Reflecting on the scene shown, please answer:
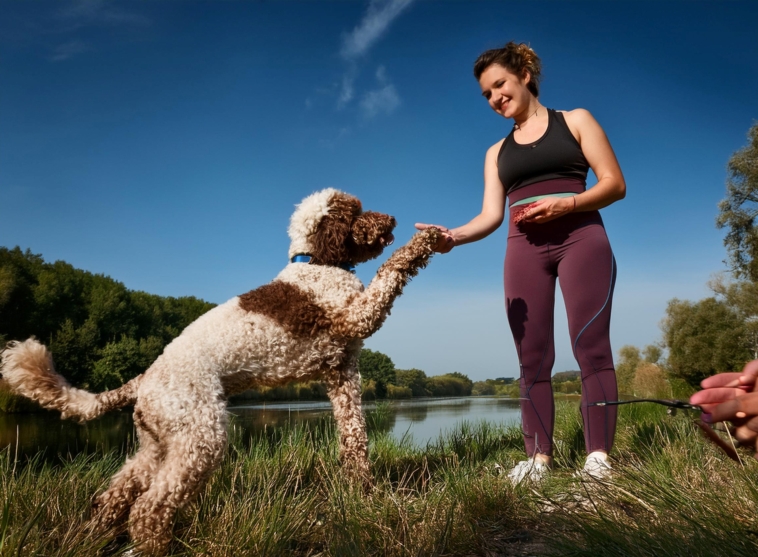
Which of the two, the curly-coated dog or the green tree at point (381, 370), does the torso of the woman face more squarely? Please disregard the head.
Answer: the curly-coated dog

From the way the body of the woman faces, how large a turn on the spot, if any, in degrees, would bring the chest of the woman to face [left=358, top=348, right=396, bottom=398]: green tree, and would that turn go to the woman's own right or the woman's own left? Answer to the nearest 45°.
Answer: approximately 135° to the woman's own right

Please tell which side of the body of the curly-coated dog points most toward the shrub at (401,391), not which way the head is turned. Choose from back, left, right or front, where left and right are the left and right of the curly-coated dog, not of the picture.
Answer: left

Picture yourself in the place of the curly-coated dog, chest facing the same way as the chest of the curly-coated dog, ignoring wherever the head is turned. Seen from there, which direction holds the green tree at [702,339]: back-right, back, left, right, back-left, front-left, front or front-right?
front-left

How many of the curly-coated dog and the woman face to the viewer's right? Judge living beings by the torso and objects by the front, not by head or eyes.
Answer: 1

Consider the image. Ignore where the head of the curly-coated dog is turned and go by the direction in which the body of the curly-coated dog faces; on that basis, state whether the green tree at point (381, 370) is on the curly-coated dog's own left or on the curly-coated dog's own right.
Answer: on the curly-coated dog's own left

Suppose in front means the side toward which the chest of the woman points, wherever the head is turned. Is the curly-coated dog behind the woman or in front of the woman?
in front

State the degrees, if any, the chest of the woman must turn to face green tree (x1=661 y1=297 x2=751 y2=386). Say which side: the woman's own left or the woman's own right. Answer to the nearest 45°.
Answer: approximately 135° to the woman's own right

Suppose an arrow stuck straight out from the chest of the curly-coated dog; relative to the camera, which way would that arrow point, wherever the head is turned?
to the viewer's right

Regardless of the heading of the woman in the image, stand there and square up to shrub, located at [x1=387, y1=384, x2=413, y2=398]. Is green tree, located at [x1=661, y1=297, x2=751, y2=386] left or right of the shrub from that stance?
right
